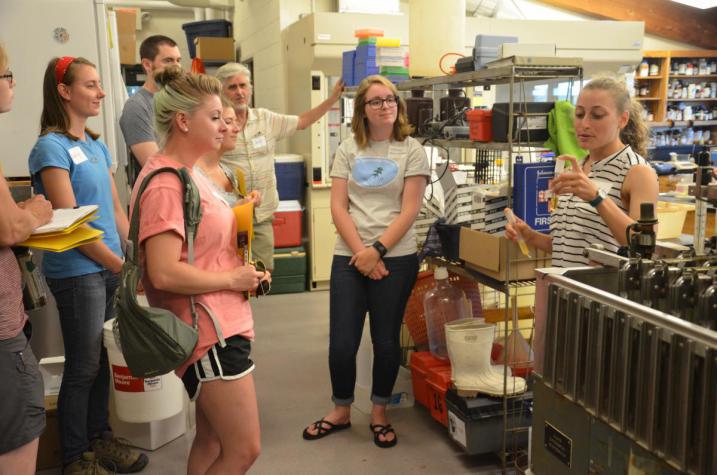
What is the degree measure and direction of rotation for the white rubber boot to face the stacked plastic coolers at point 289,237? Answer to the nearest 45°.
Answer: approximately 135° to its left

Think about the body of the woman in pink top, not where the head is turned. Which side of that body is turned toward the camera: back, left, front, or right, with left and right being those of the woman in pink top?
right

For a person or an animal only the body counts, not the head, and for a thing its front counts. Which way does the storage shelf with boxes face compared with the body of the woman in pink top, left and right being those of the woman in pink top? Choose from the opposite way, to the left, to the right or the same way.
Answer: the opposite way

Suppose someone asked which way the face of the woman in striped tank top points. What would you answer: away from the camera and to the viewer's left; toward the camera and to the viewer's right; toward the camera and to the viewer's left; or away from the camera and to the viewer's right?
toward the camera and to the viewer's left

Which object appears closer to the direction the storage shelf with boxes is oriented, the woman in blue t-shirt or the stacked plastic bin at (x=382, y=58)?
the woman in blue t-shirt

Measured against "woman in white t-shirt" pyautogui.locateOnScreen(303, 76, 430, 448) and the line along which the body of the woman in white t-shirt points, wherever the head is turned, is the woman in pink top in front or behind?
in front

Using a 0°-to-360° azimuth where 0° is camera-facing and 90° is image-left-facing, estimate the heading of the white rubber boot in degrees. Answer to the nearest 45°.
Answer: approximately 270°

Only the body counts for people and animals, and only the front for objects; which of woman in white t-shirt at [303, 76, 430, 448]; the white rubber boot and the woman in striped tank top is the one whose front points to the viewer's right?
the white rubber boot

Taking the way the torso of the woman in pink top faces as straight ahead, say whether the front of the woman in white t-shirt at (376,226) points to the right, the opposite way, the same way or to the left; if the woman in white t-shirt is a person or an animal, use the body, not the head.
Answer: to the right

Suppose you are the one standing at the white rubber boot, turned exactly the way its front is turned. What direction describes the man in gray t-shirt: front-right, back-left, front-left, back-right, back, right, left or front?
back

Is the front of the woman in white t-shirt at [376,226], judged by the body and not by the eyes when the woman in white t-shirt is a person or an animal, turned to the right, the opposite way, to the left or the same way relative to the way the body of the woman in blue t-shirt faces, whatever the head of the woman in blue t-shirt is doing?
to the right

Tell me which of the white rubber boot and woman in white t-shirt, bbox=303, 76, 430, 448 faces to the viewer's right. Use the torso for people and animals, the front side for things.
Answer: the white rubber boot

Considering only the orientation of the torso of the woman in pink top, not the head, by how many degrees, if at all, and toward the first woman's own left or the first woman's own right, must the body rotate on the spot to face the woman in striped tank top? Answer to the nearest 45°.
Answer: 0° — they already face them

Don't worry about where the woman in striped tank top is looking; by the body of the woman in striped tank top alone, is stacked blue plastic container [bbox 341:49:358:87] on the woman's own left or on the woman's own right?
on the woman's own right

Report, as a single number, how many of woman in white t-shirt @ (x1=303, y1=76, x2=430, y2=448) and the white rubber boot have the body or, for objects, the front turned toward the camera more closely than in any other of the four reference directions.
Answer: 1

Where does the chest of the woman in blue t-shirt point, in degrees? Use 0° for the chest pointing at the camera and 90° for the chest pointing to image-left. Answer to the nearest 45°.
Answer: approximately 315°

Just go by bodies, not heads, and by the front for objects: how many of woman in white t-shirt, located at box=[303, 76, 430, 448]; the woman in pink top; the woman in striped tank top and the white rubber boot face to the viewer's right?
2

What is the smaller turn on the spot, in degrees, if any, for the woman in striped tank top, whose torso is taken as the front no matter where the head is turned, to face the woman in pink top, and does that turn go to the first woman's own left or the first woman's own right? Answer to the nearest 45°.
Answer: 0° — they already face them

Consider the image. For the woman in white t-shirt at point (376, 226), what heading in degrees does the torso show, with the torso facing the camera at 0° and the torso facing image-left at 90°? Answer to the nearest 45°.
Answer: approximately 0°

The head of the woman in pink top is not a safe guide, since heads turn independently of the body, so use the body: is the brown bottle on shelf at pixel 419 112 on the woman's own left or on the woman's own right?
on the woman's own left
